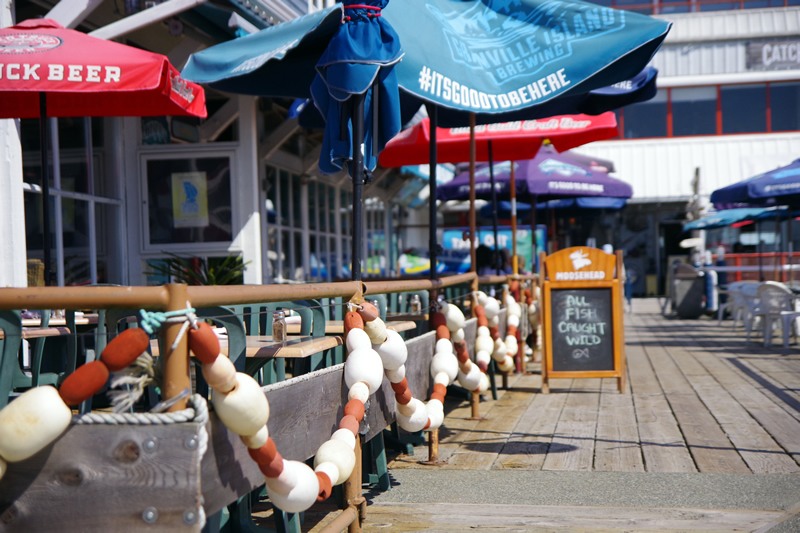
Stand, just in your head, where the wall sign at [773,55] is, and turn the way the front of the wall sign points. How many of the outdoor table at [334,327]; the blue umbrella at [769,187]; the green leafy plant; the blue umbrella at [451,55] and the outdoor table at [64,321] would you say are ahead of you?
5

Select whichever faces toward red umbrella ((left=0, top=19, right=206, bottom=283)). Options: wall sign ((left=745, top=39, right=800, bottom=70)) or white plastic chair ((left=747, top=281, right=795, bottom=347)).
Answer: the wall sign

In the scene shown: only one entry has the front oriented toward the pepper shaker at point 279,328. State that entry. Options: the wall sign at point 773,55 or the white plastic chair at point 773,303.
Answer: the wall sign

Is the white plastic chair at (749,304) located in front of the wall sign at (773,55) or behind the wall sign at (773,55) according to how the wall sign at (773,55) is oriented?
in front

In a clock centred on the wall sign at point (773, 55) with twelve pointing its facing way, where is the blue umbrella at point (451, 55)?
The blue umbrella is roughly at 12 o'clock from the wall sign.

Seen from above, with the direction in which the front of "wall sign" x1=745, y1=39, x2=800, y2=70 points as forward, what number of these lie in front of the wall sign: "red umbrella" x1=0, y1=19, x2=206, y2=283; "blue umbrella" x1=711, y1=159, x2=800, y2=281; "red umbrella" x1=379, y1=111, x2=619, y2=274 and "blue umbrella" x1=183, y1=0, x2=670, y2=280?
4

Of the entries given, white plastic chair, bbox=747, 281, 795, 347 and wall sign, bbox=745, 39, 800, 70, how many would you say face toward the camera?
1

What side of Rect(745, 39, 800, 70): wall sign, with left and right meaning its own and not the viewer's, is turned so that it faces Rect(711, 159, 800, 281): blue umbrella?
front

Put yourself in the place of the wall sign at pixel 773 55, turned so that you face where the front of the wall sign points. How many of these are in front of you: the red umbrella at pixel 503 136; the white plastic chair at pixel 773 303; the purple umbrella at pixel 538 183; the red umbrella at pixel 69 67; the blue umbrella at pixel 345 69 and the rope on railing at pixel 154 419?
6

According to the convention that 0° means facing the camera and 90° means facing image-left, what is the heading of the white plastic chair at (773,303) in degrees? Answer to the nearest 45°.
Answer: approximately 135°

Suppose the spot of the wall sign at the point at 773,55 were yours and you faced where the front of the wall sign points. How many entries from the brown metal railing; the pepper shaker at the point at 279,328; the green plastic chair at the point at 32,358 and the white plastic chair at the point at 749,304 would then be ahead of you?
4

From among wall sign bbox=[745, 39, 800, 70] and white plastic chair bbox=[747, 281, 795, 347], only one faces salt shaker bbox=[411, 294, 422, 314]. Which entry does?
the wall sign

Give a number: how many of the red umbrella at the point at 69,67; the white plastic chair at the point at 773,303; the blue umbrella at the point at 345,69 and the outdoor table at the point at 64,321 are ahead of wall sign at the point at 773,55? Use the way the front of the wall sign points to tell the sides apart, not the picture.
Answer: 4

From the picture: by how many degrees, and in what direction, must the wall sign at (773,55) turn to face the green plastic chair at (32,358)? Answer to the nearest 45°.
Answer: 0° — it already faces it

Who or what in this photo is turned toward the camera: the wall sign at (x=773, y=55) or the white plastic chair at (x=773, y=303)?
the wall sign

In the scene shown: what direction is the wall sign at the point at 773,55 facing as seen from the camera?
toward the camera
